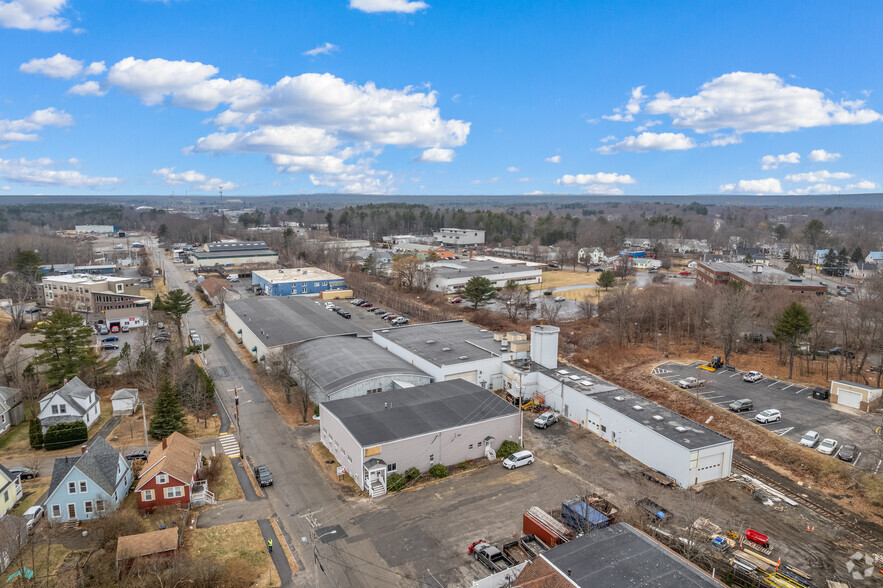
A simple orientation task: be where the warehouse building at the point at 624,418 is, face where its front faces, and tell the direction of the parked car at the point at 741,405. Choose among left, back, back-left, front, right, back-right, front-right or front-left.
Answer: back

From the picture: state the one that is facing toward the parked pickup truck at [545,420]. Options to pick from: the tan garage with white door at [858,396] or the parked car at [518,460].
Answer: the tan garage with white door

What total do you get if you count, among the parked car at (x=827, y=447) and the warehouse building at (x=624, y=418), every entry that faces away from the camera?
0

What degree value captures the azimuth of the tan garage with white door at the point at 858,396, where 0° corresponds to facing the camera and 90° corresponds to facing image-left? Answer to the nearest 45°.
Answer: approximately 45°

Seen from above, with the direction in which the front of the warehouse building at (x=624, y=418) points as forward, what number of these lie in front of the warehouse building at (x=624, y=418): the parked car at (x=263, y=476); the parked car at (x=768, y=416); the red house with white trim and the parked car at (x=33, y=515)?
3

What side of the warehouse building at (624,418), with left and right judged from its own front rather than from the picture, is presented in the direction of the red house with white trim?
front

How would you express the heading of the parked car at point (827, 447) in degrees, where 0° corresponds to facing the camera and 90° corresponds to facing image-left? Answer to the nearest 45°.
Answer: approximately 45°

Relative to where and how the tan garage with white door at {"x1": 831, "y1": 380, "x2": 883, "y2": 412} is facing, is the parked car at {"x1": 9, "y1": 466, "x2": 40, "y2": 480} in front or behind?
in front

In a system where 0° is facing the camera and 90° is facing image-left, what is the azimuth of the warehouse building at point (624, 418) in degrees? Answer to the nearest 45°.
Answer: approximately 45°

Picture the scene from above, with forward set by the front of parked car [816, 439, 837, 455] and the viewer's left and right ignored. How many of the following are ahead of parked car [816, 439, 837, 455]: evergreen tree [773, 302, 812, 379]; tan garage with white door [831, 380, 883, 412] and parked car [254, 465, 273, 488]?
1
